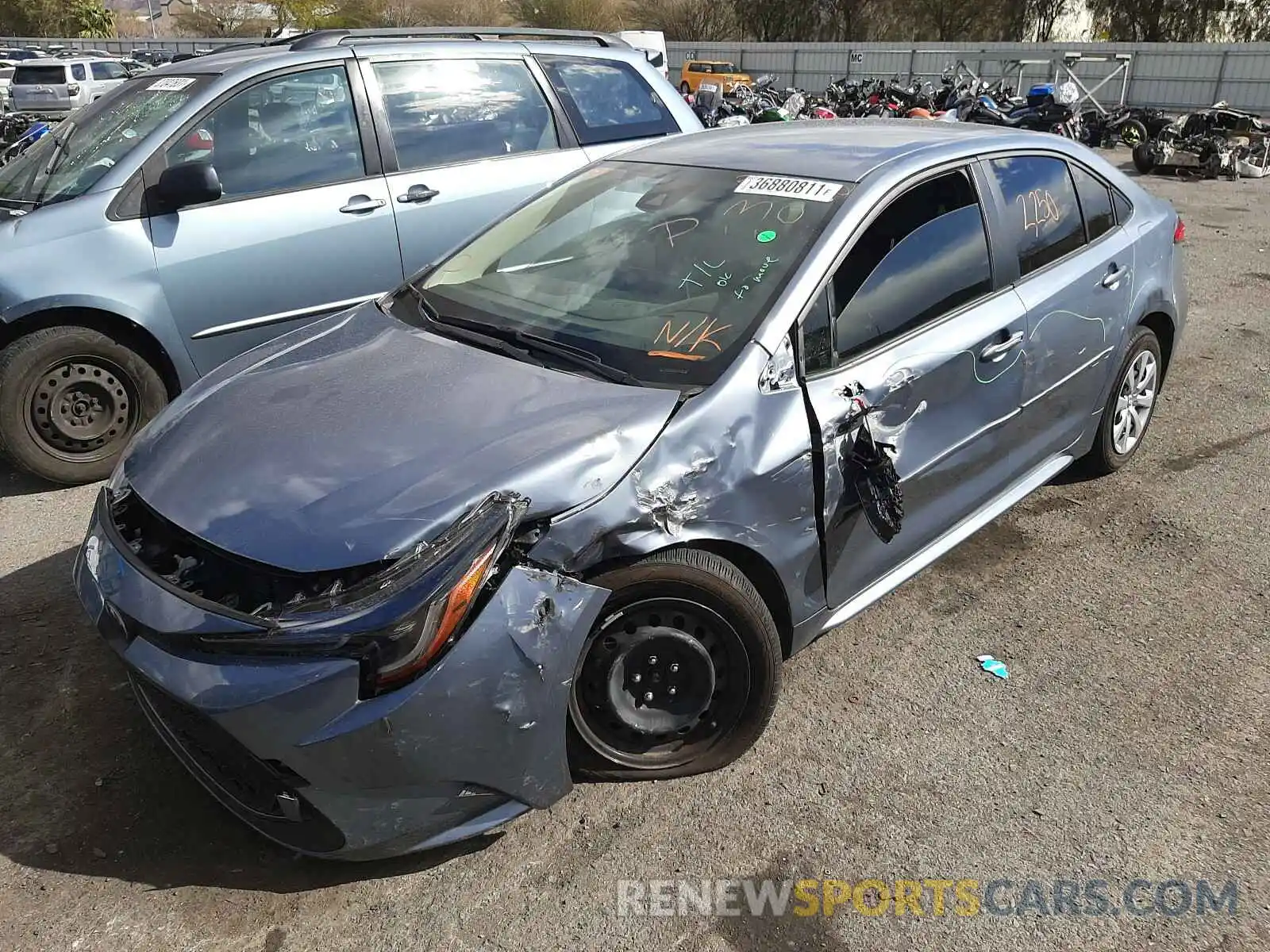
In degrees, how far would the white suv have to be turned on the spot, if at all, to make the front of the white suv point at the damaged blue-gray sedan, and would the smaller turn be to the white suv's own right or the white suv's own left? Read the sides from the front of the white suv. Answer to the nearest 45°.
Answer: approximately 135° to the white suv's own right

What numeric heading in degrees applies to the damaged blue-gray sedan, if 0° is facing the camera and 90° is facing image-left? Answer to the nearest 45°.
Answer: approximately 45°

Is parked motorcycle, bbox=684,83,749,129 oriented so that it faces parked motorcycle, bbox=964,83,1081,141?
no

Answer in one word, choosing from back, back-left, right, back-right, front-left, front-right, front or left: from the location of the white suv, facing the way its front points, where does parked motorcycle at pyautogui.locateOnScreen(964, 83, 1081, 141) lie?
right

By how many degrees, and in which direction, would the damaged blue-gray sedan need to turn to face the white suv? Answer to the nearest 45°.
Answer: approximately 90° to its right

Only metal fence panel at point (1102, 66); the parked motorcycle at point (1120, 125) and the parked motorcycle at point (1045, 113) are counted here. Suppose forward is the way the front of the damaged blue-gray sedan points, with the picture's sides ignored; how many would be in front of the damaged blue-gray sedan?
0

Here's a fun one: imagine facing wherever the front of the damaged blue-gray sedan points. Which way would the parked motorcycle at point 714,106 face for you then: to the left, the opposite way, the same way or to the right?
the same way

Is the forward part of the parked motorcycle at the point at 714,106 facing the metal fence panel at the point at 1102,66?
no

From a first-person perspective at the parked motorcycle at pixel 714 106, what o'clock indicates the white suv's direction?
The white suv is roughly at 2 o'clock from the parked motorcycle.

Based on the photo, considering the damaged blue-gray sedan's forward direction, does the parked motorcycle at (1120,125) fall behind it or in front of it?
behind

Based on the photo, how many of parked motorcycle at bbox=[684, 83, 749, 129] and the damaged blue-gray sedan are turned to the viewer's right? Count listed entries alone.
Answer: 0

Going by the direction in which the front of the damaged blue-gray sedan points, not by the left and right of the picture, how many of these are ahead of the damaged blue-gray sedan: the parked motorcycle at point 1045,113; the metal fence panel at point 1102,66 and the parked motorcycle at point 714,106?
0

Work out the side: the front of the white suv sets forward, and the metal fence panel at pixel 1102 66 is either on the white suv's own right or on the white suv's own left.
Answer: on the white suv's own right

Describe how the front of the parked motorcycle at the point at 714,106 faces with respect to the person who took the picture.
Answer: facing the viewer and to the left of the viewer

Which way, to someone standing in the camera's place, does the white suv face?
facing away from the viewer and to the right of the viewer

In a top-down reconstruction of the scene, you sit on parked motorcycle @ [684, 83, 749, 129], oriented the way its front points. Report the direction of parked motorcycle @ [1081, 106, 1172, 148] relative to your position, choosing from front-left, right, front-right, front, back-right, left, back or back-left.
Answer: back-left

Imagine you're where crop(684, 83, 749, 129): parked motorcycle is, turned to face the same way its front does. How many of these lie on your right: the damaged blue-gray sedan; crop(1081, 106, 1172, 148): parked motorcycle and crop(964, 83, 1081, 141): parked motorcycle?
0
